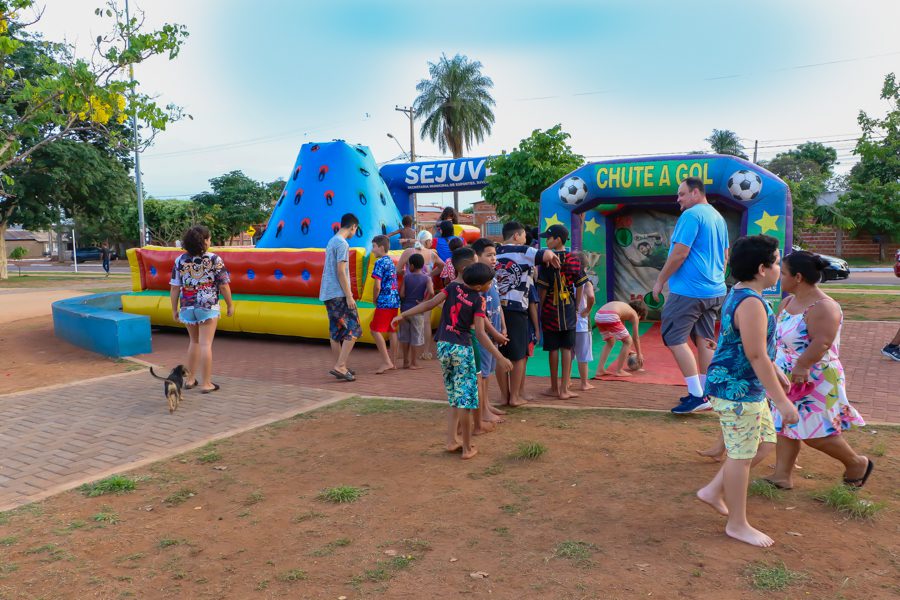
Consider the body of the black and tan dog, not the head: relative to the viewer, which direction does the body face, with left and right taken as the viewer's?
facing away from the viewer and to the right of the viewer

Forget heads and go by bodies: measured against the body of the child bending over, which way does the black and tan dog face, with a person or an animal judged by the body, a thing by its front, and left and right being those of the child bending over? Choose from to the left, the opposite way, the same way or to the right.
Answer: to the left

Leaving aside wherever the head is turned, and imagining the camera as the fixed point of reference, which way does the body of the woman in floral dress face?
to the viewer's left

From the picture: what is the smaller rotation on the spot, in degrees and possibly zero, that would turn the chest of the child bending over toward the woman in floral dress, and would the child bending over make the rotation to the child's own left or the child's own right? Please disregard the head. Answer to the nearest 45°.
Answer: approximately 90° to the child's own right

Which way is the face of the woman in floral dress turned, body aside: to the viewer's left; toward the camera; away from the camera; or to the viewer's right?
to the viewer's left

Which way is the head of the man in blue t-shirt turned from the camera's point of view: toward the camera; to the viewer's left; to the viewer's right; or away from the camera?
to the viewer's left

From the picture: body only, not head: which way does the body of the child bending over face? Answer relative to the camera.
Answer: to the viewer's right
